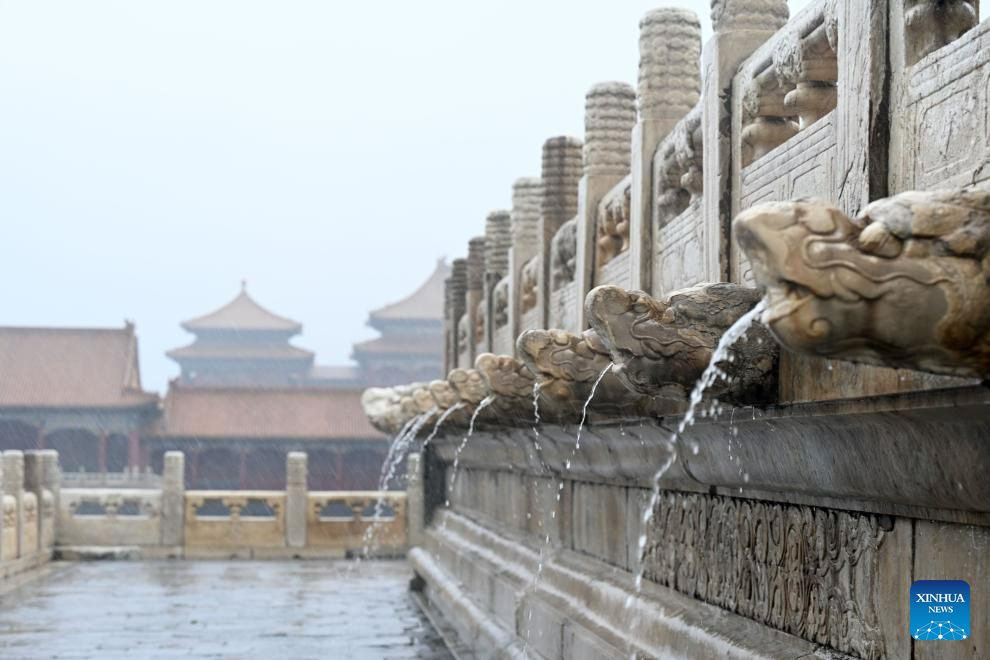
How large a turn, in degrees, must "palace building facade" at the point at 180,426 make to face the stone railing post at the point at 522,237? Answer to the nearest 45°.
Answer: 0° — it already faces it

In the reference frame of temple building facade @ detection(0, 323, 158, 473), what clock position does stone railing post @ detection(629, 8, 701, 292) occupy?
The stone railing post is roughly at 12 o'clock from the temple building facade.

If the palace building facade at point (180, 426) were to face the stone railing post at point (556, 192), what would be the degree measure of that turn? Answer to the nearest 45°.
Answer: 0° — it already faces it

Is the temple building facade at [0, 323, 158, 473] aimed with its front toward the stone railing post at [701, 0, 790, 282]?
yes

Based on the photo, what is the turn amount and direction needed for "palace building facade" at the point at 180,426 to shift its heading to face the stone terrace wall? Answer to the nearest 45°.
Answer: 0° — it already faces it

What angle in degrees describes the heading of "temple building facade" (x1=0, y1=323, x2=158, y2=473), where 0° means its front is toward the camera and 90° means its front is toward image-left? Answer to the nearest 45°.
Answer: approximately 0°

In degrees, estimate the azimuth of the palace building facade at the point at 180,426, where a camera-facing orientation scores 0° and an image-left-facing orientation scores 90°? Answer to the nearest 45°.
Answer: approximately 0°
